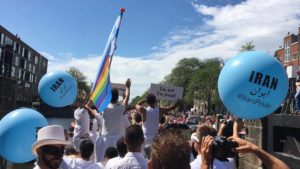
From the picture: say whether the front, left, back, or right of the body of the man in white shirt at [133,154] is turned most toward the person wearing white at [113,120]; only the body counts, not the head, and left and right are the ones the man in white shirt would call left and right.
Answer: front

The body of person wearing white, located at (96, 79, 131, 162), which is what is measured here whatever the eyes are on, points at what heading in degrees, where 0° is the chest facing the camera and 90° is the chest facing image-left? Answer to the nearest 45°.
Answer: approximately 180°

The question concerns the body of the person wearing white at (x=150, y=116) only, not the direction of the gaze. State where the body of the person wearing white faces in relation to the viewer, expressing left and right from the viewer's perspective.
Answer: facing away from the viewer

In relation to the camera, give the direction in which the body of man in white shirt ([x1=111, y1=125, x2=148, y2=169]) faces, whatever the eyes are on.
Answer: away from the camera

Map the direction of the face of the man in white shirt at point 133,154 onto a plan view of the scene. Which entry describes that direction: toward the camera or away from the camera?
away from the camera

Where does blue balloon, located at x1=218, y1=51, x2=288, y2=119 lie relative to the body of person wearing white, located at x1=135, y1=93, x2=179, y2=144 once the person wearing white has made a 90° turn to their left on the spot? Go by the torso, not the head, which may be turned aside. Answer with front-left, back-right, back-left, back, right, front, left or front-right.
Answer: back-left

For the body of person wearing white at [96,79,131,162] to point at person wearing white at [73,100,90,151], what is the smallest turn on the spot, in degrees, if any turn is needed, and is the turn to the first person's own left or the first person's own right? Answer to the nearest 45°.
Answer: approximately 45° to the first person's own left

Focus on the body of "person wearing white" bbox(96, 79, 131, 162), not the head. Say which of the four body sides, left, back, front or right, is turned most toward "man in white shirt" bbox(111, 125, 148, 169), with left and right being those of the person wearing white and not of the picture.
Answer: back
